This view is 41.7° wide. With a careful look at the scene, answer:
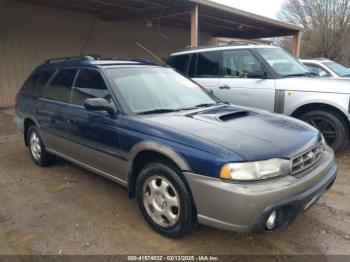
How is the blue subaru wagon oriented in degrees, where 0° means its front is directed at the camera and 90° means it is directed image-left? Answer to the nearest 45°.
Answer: approximately 315°

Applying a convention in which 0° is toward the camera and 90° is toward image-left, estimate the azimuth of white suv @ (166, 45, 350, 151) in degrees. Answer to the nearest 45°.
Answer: approximately 315°

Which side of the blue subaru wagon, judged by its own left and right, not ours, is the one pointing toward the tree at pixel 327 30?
left

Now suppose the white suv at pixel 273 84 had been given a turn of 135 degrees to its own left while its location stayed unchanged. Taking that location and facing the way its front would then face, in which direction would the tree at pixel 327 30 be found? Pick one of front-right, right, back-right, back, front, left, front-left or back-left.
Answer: front

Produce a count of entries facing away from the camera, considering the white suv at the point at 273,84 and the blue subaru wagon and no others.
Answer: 0

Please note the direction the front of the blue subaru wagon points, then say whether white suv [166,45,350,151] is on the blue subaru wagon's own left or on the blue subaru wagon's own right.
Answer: on the blue subaru wagon's own left
